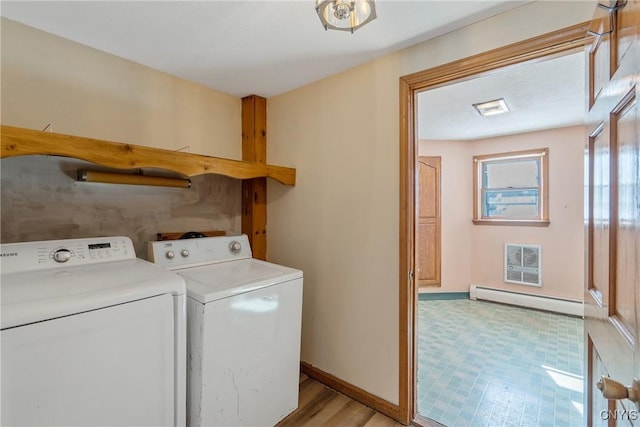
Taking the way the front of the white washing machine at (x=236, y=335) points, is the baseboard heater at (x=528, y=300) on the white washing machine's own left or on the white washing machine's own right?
on the white washing machine's own left

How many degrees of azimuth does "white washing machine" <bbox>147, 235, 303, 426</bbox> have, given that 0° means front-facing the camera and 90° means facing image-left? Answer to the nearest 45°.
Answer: approximately 315°

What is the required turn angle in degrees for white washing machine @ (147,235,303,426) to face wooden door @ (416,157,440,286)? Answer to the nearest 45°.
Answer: approximately 90° to its left

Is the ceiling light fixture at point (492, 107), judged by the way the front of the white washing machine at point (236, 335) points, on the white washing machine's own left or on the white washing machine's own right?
on the white washing machine's own left
